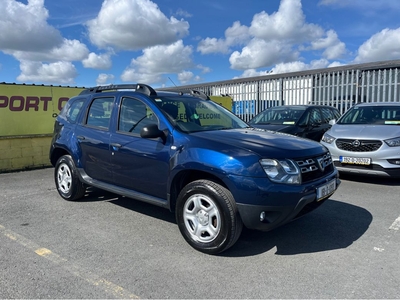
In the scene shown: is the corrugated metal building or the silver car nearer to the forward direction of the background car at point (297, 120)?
the silver car

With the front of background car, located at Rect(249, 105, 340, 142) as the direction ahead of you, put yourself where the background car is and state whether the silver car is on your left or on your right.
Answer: on your left

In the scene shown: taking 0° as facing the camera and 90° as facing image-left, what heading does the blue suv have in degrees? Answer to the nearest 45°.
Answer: approximately 315°

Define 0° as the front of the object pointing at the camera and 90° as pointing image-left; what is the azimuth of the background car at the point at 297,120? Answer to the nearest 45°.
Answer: approximately 45°

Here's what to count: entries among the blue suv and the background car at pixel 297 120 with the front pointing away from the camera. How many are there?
0

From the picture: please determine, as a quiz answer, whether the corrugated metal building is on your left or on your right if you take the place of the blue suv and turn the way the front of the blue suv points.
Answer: on your left

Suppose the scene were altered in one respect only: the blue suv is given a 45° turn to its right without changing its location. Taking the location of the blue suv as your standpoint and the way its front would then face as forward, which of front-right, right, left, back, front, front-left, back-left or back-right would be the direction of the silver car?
back-left
